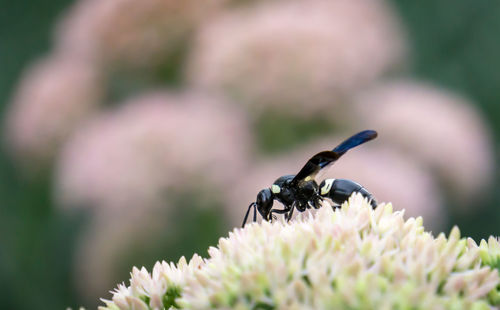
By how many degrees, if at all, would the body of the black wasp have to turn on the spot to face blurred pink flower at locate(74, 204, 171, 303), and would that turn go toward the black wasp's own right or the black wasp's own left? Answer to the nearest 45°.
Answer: approximately 45° to the black wasp's own right

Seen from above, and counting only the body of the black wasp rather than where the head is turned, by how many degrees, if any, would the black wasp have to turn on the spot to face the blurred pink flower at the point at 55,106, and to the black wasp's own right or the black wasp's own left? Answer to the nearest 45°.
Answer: approximately 45° to the black wasp's own right

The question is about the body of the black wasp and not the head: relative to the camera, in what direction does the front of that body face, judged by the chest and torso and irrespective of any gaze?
to the viewer's left

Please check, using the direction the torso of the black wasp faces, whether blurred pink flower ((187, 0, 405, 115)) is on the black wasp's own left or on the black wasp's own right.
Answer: on the black wasp's own right

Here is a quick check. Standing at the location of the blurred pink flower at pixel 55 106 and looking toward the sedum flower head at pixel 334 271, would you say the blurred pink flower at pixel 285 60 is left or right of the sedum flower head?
left

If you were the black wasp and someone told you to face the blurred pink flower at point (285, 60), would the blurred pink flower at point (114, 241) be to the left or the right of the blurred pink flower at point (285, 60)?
left
